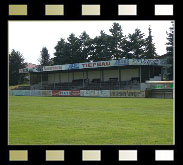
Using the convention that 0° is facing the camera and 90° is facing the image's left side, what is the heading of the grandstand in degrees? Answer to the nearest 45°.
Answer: approximately 45°

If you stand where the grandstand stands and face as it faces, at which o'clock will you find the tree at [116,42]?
The tree is roughly at 5 o'clock from the grandstand.

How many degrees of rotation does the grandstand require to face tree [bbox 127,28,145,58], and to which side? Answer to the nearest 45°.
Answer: approximately 180°

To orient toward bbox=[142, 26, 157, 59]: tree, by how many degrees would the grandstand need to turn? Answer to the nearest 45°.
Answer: approximately 180°
